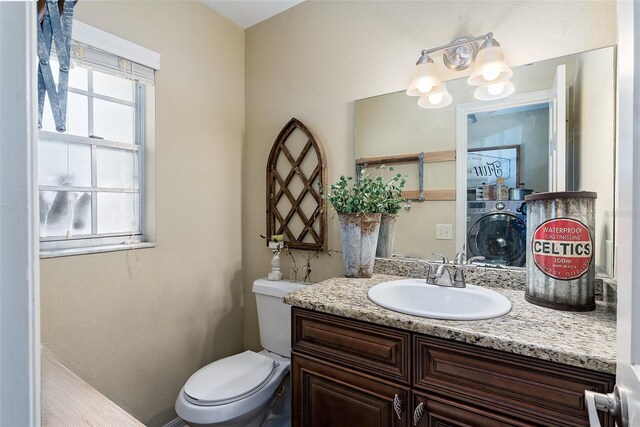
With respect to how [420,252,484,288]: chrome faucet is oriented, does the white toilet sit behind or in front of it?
in front

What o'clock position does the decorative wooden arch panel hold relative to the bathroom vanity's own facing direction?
The decorative wooden arch panel is roughly at 3 o'clock from the bathroom vanity.

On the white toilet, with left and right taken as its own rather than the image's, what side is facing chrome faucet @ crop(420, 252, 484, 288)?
left

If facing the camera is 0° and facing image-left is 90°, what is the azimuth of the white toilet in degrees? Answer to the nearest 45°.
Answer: approximately 45°

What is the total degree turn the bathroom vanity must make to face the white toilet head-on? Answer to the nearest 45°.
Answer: approximately 45° to its right

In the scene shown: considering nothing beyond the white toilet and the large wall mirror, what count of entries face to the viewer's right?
0
